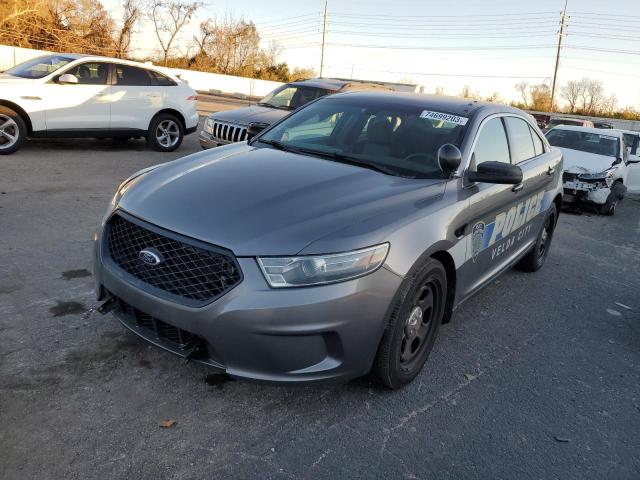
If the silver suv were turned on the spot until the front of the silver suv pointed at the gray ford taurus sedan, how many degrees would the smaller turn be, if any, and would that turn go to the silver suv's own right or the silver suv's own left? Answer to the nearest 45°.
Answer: approximately 45° to the silver suv's own left

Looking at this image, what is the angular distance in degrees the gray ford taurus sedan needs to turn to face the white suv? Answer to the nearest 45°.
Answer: approximately 90° to its right

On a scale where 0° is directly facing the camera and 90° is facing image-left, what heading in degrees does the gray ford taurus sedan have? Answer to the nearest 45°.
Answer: approximately 45°

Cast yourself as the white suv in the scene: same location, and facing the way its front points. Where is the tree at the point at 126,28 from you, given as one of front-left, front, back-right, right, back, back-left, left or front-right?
right

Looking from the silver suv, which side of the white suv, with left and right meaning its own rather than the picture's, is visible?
back

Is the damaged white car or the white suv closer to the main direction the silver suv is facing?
the white suv

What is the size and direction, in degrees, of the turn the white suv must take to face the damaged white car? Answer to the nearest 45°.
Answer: approximately 180°

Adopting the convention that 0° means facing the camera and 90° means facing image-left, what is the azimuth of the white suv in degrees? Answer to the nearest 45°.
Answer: approximately 90°

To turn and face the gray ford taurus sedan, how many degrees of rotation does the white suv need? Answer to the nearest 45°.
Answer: approximately 90° to its left

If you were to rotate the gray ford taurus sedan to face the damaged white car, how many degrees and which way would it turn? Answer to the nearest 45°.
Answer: approximately 180°
